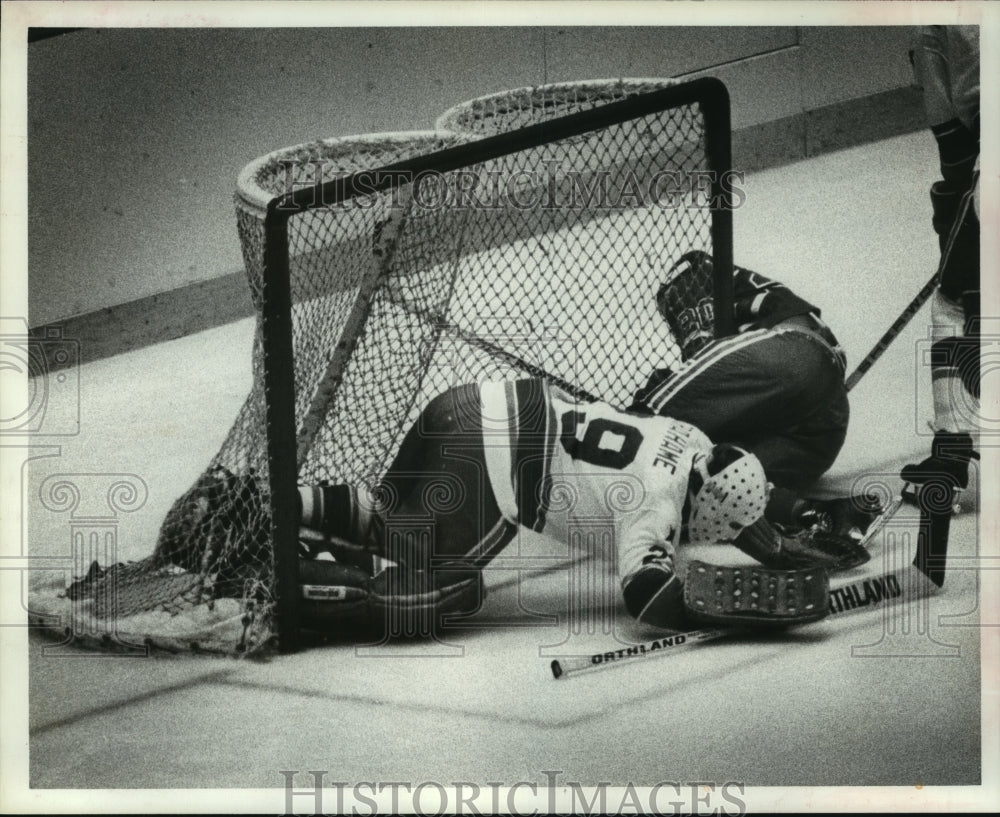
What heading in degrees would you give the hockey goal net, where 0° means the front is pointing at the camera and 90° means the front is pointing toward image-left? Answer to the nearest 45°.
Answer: approximately 315°
